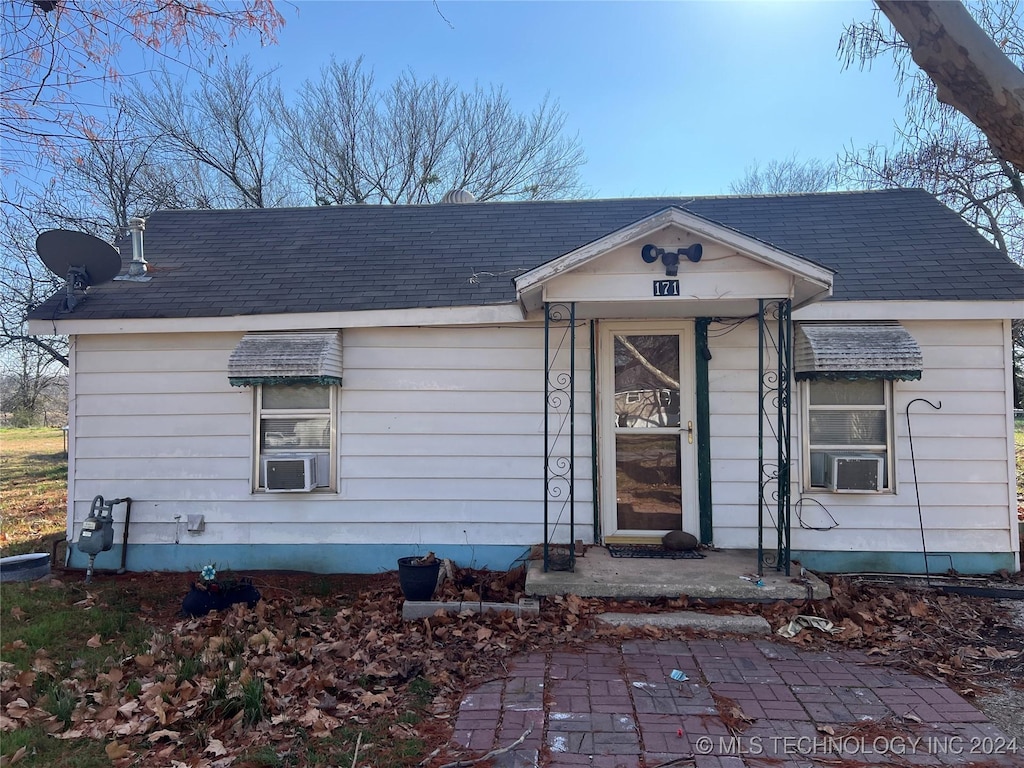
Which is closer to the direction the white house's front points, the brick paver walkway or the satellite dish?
the brick paver walkway

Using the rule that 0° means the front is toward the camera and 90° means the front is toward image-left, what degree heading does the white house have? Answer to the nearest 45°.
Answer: approximately 0°

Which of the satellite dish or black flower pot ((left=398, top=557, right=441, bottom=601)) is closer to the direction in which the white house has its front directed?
the black flower pot

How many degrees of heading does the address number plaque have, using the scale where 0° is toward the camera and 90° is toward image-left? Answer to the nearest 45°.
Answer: approximately 0°
